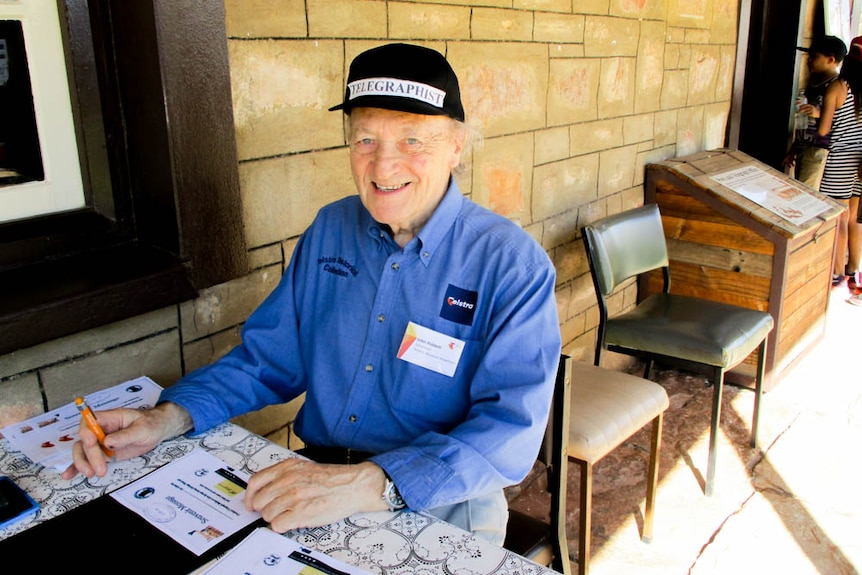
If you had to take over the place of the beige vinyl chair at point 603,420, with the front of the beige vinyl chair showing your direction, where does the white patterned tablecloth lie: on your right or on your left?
on your right

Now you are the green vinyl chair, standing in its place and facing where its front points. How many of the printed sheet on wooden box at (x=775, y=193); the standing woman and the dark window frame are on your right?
1

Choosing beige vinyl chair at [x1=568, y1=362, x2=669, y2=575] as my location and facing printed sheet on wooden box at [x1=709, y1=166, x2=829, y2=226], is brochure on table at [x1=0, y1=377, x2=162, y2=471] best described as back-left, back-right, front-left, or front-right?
back-left

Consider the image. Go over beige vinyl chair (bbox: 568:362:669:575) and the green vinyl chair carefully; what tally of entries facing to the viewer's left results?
0

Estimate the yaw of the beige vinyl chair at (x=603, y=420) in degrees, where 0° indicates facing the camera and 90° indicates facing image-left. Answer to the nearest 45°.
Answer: approximately 315°

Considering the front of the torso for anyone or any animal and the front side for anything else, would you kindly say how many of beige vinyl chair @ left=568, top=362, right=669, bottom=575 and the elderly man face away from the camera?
0
